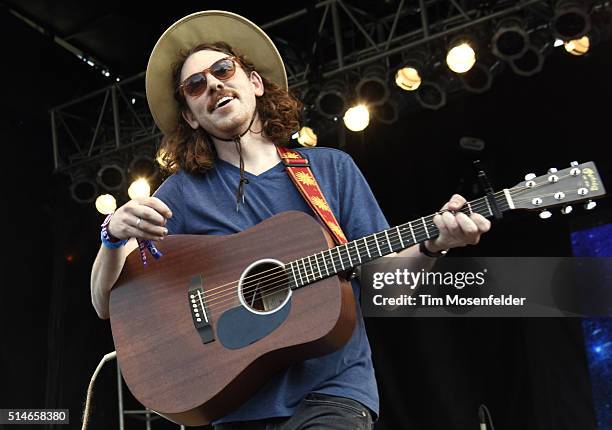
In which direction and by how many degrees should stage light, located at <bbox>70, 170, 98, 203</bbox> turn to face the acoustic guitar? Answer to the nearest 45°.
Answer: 0° — it already faces it

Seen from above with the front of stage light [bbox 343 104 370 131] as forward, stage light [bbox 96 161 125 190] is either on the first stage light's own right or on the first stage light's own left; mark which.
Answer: on the first stage light's own right

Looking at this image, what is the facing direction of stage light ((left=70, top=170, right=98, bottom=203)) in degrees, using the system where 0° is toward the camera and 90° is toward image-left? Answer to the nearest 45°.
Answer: approximately 0°

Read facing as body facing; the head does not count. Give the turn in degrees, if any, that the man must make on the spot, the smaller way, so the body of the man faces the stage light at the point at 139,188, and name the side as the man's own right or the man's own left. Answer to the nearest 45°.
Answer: approximately 180°

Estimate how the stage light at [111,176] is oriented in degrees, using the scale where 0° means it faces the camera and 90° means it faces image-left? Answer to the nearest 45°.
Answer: approximately 0°

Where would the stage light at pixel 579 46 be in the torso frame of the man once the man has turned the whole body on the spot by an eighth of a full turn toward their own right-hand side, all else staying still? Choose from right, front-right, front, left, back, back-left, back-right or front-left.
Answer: back

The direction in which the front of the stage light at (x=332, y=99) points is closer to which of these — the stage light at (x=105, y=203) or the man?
the man

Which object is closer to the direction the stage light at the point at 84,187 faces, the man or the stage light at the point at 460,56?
the man
